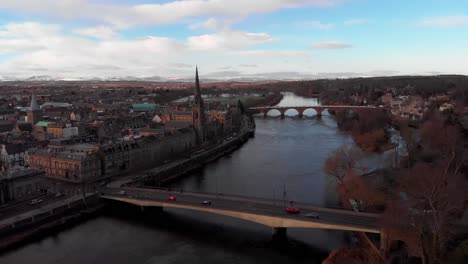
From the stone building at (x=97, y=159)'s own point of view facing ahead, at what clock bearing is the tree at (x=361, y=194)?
The tree is roughly at 12 o'clock from the stone building.

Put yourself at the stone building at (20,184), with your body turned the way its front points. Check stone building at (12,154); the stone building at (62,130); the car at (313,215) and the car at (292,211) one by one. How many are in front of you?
2

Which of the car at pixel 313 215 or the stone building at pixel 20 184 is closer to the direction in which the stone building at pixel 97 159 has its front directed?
the car

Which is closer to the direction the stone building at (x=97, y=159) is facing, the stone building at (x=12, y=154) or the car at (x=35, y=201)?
the car

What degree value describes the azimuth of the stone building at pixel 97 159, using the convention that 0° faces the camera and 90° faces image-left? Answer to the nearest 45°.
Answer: approximately 315°

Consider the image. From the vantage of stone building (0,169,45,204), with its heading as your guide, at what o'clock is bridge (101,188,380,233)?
The bridge is roughly at 12 o'clock from the stone building.

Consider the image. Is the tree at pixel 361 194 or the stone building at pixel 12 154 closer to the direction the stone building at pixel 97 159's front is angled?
the tree
